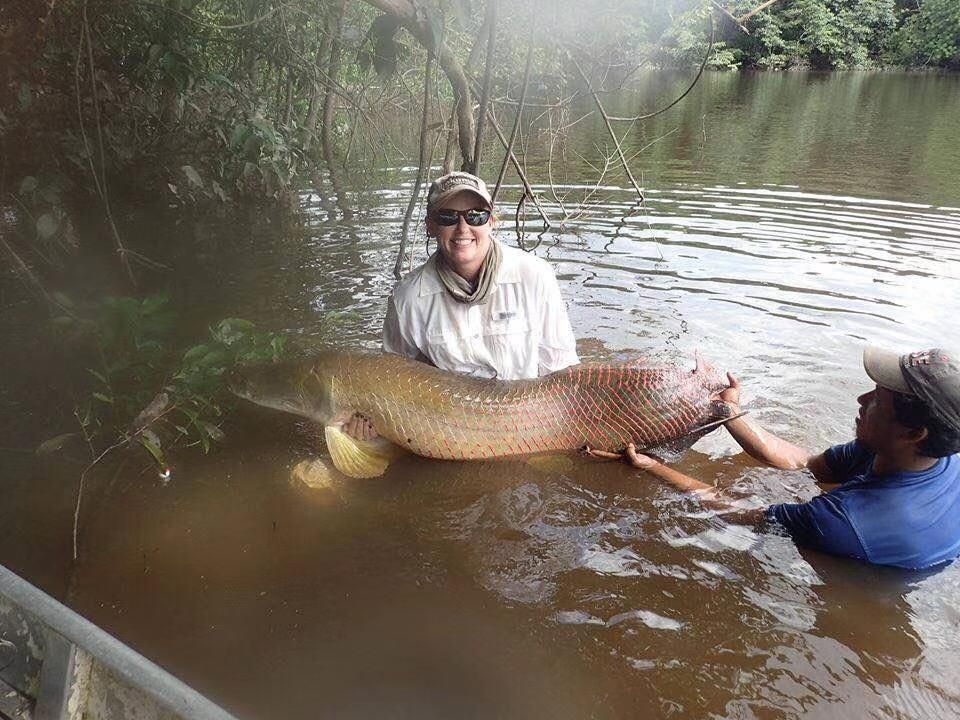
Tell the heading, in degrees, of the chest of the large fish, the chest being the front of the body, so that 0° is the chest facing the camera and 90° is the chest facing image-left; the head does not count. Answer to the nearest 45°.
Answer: approximately 90°

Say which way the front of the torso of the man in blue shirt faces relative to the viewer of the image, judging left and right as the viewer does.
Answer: facing away from the viewer and to the left of the viewer

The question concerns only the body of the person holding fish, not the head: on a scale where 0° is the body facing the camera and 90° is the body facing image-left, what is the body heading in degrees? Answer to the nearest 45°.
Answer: approximately 0°

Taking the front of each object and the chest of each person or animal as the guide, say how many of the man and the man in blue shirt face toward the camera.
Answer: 1

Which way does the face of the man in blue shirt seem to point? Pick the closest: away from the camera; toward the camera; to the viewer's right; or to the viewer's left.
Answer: to the viewer's left

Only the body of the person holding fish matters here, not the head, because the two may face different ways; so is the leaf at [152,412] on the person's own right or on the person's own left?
on the person's own right

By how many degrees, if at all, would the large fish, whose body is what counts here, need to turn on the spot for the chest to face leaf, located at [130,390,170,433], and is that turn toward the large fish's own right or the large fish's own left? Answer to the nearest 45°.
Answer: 0° — it already faces it

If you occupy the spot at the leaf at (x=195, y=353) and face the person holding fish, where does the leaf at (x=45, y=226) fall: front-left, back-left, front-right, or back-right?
back-left

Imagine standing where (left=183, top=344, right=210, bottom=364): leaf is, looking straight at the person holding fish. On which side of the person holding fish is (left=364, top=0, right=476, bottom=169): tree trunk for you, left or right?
left

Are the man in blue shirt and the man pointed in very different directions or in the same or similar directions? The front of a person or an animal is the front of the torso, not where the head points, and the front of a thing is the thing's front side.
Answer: very different directions
